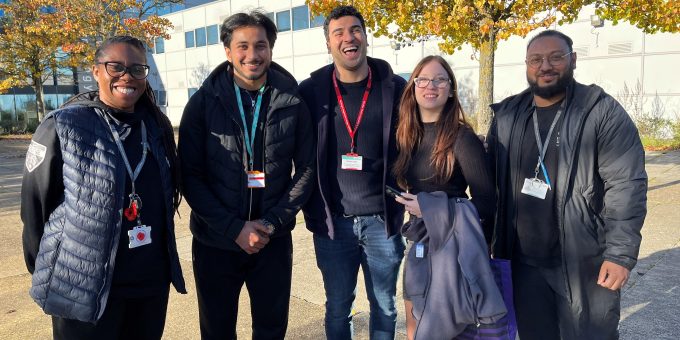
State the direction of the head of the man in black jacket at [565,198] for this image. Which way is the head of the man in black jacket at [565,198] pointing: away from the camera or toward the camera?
toward the camera

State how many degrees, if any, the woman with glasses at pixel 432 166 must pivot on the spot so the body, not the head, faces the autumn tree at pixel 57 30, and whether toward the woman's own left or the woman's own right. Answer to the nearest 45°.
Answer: approximately 90° to the woman's own right

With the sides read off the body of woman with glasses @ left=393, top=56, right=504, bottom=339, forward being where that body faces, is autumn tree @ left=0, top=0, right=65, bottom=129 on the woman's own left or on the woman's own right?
on the woman's own right

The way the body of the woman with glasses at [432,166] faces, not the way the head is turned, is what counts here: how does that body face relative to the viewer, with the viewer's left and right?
facing the viewer and to the left of the viewer

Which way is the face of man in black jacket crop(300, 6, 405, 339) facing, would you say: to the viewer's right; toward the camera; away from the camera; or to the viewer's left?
toward the camera

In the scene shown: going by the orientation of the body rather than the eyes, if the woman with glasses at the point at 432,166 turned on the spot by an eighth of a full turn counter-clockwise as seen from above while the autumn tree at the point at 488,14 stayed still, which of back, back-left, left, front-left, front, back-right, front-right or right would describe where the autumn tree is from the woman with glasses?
back

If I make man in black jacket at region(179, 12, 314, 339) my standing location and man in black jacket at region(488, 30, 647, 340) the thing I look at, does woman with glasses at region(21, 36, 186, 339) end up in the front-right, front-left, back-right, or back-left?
back-right

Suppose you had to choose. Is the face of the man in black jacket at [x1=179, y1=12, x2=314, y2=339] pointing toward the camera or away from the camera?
toward the camera

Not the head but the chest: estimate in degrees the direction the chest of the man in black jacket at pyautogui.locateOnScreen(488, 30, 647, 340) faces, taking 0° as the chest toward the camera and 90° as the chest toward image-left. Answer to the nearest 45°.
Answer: approximately 45°

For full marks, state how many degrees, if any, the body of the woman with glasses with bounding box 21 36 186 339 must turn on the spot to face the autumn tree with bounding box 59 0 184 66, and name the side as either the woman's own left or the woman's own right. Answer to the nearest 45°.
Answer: approximately 135° to the woman's own left

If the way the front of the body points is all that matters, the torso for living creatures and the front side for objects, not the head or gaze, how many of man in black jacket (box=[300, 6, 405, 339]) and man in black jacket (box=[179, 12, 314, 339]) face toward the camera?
2

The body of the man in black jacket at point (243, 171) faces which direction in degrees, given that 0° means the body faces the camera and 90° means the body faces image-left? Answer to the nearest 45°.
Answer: approximately 0°

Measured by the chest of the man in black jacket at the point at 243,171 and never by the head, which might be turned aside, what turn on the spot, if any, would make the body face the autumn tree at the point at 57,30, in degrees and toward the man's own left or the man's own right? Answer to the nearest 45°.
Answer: approximately 180°

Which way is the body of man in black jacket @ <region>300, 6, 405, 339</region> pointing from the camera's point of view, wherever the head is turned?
toward the camera

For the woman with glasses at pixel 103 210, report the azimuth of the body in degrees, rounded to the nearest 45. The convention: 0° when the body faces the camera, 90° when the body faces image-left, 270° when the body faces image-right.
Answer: approximately 315°

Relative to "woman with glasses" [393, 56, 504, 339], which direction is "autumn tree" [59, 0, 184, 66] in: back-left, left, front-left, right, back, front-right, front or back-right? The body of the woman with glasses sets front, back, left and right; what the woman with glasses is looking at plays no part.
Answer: right
